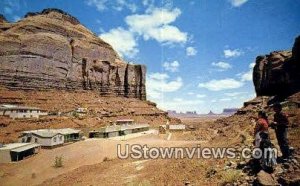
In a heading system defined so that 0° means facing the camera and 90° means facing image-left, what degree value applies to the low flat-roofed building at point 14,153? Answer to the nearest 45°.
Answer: approximately 315°

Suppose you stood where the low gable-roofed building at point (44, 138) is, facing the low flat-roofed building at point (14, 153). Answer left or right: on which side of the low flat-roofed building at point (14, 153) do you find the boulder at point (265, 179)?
left

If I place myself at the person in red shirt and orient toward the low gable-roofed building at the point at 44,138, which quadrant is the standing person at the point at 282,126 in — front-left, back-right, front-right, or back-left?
back-right

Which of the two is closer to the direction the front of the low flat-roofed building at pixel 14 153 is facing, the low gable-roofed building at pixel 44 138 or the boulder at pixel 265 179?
the boulder
